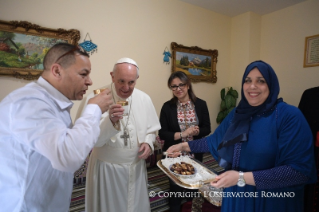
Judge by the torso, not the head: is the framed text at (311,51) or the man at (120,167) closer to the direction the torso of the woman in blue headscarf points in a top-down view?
the man

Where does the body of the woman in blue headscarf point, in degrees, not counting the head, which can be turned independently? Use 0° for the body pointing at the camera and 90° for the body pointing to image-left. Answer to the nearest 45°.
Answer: approximately 45°

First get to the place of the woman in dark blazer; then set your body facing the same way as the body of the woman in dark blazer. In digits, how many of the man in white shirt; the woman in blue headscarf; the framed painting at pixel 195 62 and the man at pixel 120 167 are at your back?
1

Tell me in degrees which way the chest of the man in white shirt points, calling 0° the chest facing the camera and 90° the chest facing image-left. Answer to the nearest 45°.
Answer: approximately 270°

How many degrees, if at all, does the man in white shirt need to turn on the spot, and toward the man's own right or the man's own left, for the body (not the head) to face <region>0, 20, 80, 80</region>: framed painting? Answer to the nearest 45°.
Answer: approximately 90° to the man's own left

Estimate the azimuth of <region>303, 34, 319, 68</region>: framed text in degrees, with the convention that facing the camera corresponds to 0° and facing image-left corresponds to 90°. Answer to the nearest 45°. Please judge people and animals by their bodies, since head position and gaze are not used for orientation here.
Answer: approximately 45°

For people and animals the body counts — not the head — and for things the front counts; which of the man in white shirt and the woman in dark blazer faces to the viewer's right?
the man in white shirt

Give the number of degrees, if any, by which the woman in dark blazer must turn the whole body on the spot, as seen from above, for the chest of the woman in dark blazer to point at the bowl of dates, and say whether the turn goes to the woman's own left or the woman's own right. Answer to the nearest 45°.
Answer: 0° — they already face it

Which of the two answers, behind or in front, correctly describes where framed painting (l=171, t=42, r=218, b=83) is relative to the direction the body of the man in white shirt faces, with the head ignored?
in front

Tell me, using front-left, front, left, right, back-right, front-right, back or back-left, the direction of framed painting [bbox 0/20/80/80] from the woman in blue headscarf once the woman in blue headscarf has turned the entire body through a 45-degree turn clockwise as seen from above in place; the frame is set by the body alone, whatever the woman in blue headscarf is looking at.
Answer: front

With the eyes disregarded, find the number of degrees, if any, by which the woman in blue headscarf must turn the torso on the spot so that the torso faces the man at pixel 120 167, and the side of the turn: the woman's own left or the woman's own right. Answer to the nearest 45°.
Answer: approximately 45° to the woman's own right

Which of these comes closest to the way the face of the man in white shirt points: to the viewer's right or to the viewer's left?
to the viewer's right
